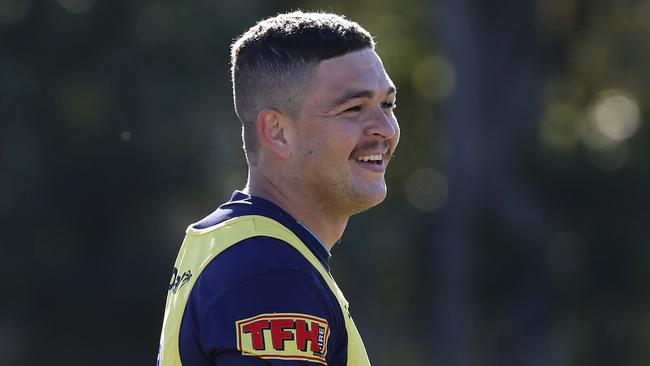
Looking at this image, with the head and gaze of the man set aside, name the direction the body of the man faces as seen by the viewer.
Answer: to the viewer's right
